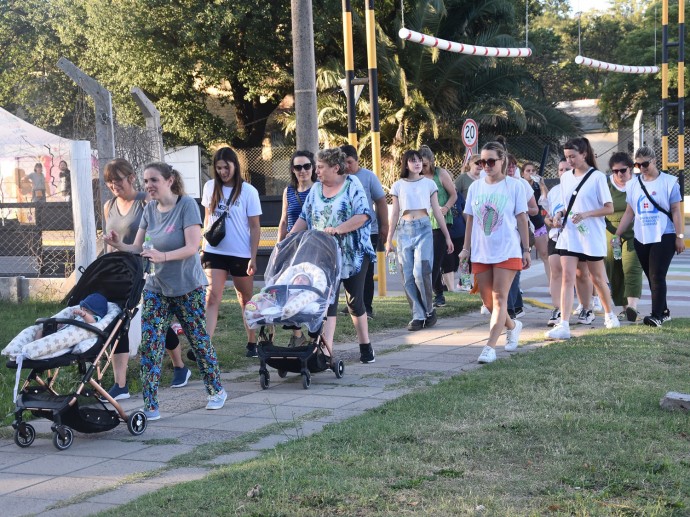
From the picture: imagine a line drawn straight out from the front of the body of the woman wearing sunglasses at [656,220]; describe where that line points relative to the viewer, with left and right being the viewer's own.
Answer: facing the viewer and to the left of the viewer

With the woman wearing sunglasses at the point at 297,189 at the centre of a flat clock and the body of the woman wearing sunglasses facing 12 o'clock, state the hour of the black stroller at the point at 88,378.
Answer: The black stroller is roughly at 1 o'clock from the woman wearing sunglasses.

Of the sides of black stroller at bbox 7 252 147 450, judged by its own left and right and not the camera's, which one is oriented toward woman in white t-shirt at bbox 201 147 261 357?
back

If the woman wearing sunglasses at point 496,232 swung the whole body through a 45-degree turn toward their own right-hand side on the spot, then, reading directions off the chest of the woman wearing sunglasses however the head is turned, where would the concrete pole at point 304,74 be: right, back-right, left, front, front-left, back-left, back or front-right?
front-right

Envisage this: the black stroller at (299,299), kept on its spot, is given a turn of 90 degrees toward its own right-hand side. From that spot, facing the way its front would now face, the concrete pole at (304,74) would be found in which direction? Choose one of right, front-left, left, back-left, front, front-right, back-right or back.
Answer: front-right

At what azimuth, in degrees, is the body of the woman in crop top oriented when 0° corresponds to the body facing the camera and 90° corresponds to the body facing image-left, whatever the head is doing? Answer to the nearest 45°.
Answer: approximately 0°

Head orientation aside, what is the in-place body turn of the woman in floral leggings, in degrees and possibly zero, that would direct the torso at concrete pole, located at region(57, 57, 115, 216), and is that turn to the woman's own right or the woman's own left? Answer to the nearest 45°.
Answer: approximately 135° to the woman's own right

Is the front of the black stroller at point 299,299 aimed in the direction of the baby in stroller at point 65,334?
yes

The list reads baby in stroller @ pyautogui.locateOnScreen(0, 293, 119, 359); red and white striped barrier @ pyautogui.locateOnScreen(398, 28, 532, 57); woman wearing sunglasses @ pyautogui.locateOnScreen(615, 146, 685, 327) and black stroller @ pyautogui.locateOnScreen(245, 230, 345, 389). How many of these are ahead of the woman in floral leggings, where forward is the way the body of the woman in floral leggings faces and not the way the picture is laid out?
1

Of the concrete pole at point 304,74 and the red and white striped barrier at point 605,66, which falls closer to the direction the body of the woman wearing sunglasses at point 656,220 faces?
the concrete pole

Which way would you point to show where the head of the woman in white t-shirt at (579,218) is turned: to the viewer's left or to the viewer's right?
to the viewer's left

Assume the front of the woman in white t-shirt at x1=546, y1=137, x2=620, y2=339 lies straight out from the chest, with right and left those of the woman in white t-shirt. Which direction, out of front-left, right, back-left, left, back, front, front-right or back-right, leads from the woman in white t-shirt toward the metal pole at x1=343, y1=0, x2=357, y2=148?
right

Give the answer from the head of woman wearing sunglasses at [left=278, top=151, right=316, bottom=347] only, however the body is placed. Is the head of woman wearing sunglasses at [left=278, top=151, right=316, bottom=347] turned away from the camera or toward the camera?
toward the camera

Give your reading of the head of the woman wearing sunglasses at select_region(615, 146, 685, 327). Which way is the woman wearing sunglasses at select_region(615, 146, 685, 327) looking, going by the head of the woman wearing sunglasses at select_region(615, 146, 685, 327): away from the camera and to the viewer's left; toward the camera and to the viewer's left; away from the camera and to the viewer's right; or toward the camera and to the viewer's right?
toward the camera and to the viewer's left

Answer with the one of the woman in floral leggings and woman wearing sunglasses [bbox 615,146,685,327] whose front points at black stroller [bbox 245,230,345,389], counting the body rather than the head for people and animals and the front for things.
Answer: the woman wearing sunglasses

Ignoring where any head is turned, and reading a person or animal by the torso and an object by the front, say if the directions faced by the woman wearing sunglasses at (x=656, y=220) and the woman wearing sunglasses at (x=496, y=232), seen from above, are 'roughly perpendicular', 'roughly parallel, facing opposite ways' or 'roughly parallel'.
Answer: roughly parallel

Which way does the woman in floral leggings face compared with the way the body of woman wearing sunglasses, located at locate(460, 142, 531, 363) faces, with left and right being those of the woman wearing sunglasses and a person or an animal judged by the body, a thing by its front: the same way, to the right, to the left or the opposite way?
the same way

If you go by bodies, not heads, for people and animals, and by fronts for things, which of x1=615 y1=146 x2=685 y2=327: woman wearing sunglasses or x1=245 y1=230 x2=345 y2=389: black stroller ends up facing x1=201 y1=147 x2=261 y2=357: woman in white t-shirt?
the woman wearing sunglasses

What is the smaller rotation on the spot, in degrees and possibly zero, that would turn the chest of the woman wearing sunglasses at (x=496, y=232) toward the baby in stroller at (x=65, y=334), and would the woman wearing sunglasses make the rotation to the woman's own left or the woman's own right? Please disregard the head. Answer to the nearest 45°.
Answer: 0° — they already face them

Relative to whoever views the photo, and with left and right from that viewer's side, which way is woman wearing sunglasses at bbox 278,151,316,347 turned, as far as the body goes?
facing the viewer

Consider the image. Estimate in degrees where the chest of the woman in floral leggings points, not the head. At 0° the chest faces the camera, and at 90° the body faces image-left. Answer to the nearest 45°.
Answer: approximately 45°

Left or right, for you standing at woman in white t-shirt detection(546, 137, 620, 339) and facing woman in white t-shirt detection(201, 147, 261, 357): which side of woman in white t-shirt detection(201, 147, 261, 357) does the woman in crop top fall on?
right
